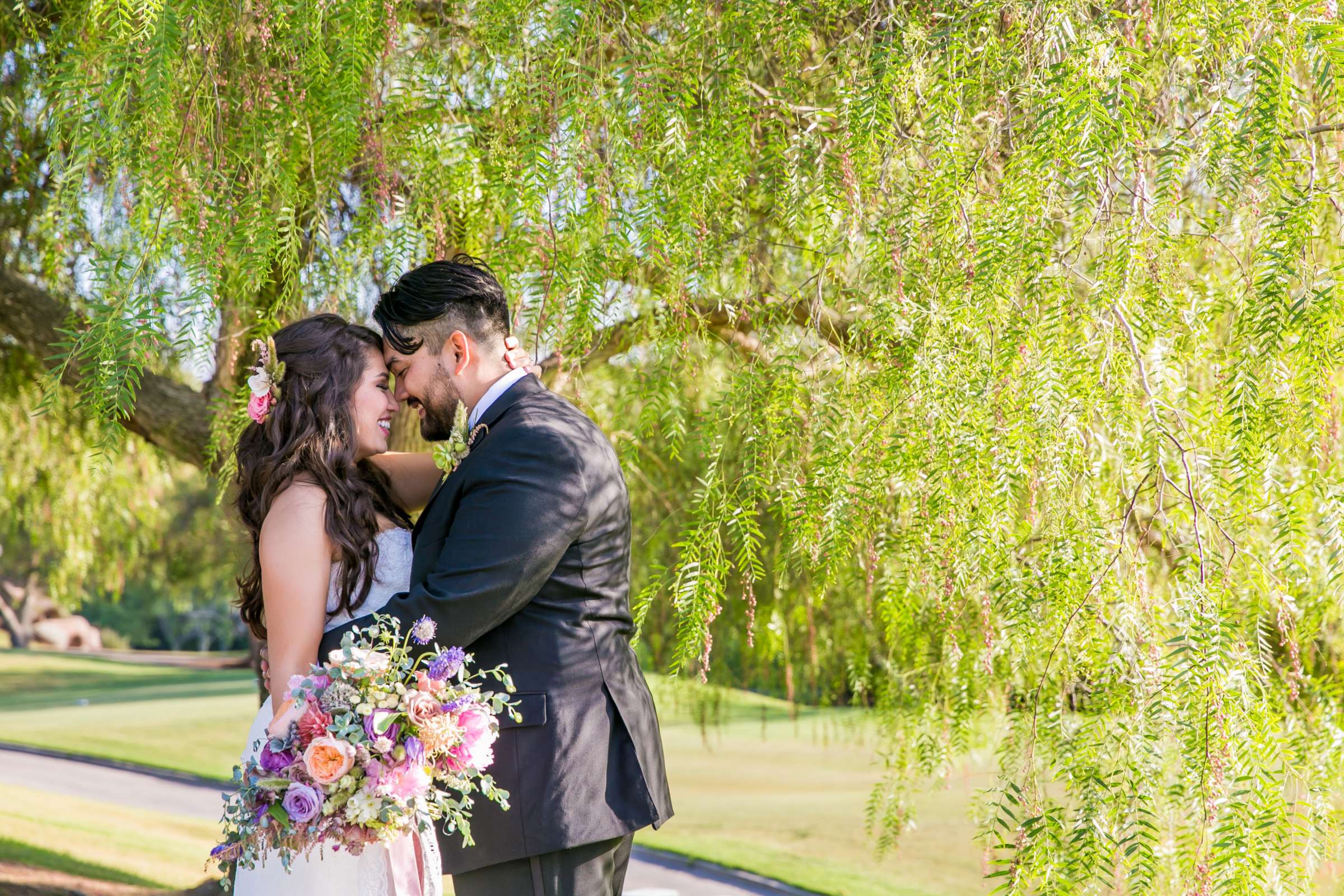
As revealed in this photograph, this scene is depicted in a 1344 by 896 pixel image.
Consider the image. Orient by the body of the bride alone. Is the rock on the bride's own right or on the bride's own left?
on the bride's own left

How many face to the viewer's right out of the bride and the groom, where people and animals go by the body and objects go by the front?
1

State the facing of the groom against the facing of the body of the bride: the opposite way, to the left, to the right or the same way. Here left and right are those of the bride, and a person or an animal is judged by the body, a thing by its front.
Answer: the opposite way

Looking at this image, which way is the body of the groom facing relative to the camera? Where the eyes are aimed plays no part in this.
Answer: to the viewer's left

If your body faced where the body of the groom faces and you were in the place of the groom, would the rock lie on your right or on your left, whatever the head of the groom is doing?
on your right

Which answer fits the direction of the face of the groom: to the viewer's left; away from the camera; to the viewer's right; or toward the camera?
to the viewer's left

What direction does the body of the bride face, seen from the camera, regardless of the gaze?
to the viewer's right
